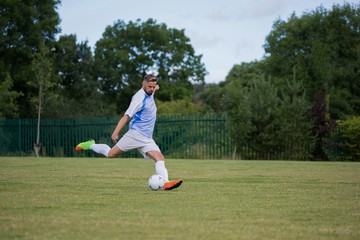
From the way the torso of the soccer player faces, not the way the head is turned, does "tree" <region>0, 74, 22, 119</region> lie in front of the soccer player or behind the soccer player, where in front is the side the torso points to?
behind

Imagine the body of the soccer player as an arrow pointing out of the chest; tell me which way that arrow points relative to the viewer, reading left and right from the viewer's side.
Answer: facing the viewer and to the right of the viewer

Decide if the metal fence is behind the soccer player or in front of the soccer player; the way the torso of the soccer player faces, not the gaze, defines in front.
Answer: behind
